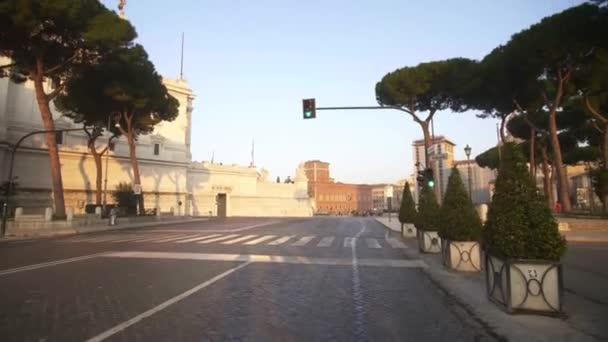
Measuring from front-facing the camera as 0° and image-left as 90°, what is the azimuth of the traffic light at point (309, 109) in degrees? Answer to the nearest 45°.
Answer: approximately 0°

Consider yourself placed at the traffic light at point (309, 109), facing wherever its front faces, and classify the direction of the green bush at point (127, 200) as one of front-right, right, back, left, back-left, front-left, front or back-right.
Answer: back-right

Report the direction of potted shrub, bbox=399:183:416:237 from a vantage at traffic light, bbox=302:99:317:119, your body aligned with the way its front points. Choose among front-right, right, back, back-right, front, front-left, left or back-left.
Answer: back-left

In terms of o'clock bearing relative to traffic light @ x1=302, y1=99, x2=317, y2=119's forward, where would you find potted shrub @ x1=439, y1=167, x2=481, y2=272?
The potted shrub is roughly at 11 o'clock from the traffic light.

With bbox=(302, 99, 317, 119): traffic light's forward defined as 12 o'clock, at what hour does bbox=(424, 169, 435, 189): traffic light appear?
bbox=(424, 169, 435, 189): traffic light is roughly at 9 o'clock from bbox=(302, 99, 317, 119): traffic light.

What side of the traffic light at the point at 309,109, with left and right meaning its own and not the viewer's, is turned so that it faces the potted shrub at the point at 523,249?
front
